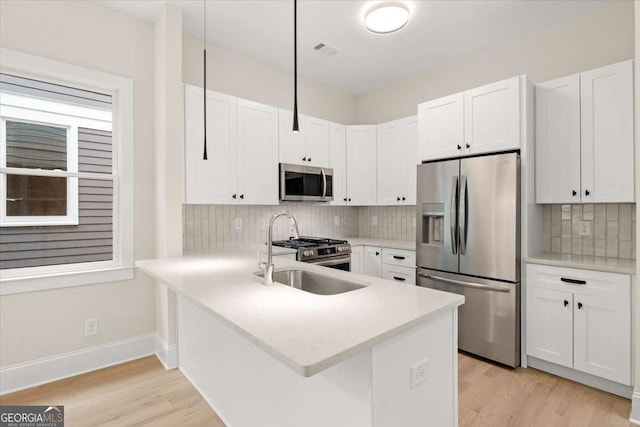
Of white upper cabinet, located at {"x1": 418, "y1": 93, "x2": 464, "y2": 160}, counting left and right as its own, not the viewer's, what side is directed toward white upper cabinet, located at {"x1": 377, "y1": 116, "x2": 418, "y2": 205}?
right

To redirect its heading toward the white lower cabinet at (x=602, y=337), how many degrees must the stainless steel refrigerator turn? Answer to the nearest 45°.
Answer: approximately 135° to its left

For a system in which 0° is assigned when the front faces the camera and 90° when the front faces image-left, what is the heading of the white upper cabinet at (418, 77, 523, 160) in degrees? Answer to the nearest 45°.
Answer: approximately 45°

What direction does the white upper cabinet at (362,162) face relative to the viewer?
toward the camera

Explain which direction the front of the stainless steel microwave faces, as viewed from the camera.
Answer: facing the viewer and to the right of the viewer

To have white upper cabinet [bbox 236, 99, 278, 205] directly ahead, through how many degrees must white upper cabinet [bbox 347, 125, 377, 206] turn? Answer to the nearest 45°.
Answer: approximately 45° to its right

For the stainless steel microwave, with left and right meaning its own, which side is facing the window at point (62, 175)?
right

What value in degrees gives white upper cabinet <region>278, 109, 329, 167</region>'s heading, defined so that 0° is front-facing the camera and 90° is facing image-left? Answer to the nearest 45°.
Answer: approximately 315°

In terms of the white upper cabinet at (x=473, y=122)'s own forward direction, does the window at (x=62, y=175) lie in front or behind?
in front

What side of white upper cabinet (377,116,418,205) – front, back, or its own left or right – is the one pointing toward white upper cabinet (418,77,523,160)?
left
